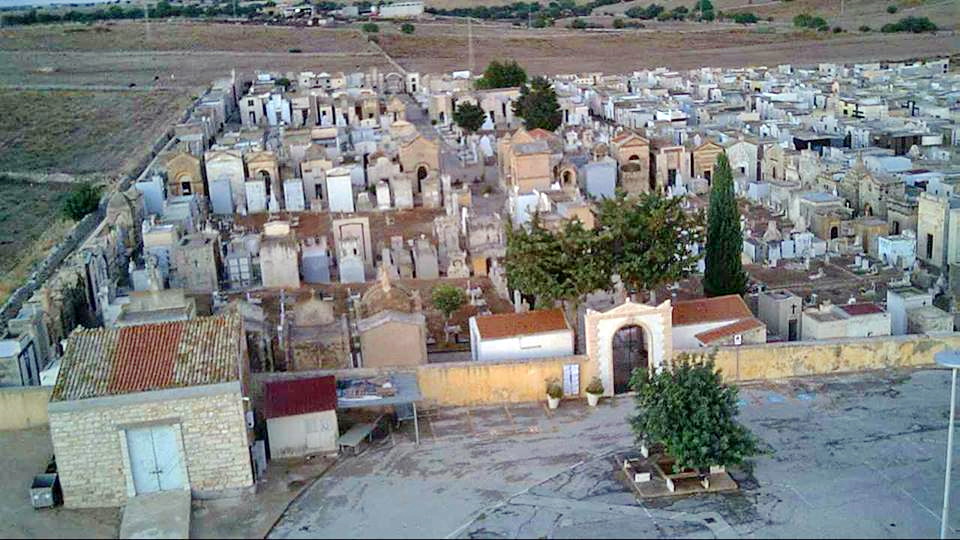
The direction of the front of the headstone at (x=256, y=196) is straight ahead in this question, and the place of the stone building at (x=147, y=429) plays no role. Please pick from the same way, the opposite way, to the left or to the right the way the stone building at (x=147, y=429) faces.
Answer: the same way

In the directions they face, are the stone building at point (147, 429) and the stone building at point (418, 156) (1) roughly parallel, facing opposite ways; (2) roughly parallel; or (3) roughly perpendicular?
roughly parallel

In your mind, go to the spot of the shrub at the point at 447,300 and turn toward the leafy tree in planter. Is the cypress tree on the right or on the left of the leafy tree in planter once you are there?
left

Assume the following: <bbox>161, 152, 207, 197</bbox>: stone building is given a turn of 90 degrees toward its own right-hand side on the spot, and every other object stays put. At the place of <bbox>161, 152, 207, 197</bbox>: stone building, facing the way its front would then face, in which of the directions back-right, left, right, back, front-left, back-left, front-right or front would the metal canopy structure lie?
left

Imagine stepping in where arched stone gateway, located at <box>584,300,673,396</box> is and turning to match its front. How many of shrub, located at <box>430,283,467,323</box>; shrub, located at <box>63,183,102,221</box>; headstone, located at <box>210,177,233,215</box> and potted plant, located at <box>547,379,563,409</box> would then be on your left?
0

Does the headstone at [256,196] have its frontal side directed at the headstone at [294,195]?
no

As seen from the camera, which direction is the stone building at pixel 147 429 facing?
toward the camera

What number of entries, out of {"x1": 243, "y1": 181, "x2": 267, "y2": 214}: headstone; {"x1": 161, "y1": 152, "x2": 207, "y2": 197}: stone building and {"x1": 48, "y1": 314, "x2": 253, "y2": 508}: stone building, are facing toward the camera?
3

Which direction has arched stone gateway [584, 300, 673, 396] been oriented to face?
toward the camera

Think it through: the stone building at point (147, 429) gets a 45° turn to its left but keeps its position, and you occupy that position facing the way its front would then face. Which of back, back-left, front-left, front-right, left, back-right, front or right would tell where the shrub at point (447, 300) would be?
left

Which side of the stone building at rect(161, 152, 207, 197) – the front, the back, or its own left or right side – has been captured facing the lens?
front

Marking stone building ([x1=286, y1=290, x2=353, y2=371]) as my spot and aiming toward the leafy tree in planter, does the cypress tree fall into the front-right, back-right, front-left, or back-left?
front-left

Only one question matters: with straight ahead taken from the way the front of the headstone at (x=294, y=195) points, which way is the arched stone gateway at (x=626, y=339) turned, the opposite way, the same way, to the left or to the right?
the same way

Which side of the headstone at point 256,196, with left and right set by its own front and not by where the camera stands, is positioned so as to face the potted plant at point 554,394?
front

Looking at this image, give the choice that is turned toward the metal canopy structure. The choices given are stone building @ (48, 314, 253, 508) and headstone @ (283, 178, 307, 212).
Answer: the headstone

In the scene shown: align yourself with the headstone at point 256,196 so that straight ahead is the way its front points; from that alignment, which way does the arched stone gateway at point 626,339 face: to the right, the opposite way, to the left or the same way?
the same way

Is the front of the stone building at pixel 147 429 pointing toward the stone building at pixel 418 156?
no

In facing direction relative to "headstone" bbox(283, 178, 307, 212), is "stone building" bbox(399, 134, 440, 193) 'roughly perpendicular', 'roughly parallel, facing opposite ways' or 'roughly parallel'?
roughly parallel

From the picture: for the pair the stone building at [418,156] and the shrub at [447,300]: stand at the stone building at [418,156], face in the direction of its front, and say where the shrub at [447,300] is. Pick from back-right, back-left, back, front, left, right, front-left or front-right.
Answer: front

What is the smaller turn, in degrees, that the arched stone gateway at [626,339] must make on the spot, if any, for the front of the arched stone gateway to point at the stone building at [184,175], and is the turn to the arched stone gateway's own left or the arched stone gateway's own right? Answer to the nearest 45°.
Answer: approximately 135° to the arched stone gateway's own right

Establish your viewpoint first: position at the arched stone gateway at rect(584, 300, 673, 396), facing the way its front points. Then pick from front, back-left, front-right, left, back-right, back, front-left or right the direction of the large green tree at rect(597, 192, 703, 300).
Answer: back
